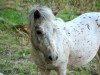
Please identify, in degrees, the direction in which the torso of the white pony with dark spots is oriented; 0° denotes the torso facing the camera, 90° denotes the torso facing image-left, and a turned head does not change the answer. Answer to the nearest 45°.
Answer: approximately 45°
